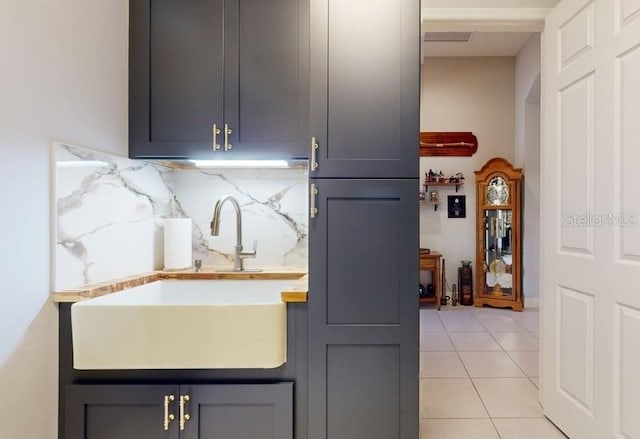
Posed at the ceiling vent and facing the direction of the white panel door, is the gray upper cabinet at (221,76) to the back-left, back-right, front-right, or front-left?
front-right

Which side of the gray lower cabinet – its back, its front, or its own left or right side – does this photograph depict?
front

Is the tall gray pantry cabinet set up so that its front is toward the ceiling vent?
no

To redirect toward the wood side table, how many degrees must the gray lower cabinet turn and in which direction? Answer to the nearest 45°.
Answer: approximately 135° to its left

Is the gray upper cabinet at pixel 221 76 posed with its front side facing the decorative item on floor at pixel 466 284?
no

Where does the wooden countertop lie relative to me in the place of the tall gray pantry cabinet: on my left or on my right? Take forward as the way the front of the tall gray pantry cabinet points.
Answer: on my right

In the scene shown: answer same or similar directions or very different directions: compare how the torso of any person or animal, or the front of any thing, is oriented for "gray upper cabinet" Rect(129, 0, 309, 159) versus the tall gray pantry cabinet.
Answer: same or similar directions

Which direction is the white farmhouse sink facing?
toward the camera

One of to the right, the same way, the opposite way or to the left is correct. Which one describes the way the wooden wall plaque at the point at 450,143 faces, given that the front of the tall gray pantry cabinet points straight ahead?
the same way

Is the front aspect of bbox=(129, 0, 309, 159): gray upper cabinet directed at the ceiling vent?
no

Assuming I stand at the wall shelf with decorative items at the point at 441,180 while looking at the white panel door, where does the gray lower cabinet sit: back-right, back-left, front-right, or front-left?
front-right
